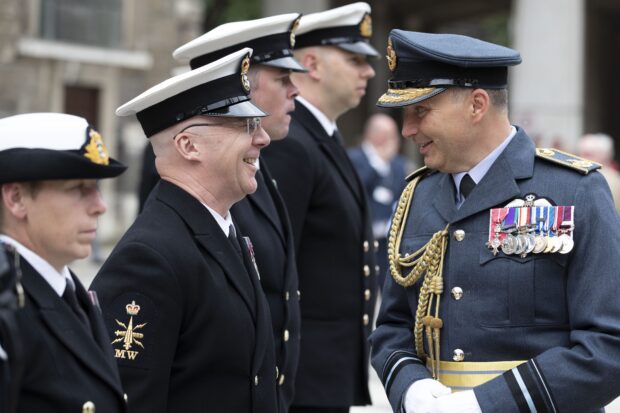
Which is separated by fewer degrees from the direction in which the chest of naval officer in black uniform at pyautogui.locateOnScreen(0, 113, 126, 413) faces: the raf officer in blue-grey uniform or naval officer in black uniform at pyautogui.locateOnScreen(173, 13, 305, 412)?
the raf officer in blue-grey uniform

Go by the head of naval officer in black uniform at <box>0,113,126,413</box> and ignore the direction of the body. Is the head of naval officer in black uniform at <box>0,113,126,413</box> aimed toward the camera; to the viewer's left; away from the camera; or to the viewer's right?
to the viewer's right

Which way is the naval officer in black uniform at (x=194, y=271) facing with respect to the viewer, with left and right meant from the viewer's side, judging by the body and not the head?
facing to the right of the viewer

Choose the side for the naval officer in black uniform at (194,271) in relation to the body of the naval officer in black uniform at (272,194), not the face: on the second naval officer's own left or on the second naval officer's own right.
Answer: on the second naval officer's own right

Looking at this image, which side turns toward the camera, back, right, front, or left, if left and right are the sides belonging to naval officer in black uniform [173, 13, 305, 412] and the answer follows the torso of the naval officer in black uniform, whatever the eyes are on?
right

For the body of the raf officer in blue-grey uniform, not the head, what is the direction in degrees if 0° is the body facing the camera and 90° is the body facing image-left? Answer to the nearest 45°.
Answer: approximately 45°

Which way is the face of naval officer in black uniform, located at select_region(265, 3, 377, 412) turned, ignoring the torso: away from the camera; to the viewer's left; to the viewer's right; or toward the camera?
to the viewer's right

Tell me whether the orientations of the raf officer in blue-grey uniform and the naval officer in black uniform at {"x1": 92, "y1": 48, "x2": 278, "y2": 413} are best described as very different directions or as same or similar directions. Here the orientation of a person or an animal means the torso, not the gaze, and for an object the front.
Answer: very different directions

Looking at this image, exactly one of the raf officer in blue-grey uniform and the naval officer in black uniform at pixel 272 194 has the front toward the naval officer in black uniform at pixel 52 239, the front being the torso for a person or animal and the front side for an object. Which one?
the raf officer in blue-grey uniform

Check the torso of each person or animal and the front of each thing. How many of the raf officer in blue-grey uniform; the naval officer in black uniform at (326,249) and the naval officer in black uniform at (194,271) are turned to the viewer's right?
2

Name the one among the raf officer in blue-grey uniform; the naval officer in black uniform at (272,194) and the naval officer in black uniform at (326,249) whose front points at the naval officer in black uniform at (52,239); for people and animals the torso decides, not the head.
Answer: the raf officer in blue-grey uniform

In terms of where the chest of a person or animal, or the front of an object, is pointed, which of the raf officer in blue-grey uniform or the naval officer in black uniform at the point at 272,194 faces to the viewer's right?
the naval officer in black uniform

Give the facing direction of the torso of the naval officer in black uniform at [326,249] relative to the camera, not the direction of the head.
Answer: to the viewer's right

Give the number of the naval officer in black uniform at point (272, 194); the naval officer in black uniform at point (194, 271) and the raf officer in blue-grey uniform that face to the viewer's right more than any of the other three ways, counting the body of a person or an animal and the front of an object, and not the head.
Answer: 2
